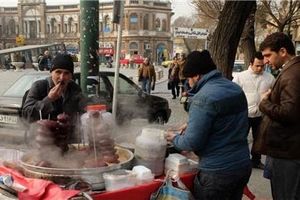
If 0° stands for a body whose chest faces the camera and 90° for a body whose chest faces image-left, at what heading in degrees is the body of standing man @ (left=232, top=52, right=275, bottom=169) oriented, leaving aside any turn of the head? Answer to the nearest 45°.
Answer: approximately 0°

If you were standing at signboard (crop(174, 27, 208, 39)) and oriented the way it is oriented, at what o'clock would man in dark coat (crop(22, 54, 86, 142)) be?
The man in dark coat is roughly at 12 o'clock from the signboard.

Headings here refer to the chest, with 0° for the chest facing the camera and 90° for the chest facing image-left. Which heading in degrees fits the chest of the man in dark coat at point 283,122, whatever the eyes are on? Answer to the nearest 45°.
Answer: approximately 90°

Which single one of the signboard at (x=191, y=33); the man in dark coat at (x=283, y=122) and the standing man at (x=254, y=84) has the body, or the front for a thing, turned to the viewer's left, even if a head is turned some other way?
the man in dark coat

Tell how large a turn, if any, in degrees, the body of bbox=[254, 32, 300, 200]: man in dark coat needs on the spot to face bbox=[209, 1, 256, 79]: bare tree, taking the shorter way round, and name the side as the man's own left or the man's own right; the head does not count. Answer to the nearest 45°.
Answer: approximately 90° to the man's own right

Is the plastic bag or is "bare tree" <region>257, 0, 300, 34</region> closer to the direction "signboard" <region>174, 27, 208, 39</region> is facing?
the plastic bag

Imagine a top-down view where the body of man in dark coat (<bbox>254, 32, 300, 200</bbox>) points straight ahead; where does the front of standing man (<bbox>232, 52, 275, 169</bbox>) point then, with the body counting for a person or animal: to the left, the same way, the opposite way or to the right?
to the left

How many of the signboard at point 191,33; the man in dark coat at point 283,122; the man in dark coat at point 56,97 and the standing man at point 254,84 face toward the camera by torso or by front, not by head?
3

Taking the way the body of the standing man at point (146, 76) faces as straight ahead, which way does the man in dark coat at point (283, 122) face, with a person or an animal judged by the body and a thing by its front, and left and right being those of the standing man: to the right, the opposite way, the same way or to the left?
to the right

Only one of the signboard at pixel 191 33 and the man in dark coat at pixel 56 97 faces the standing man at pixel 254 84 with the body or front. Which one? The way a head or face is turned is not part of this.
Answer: the signboard
